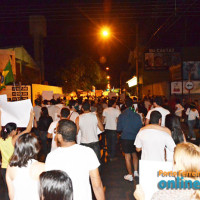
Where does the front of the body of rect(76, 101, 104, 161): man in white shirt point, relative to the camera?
away from the camera

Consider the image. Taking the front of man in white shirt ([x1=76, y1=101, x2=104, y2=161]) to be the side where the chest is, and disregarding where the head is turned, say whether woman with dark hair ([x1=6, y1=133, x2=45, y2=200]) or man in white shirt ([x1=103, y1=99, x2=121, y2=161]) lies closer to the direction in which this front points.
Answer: the man in white shirt

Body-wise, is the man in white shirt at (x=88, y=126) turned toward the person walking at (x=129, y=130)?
no

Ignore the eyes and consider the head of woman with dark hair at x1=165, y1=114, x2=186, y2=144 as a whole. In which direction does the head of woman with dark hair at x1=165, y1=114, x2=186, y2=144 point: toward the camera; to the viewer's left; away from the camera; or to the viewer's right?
away from the camera

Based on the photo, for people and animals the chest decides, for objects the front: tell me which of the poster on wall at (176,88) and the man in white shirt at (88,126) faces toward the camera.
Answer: the poster on wall

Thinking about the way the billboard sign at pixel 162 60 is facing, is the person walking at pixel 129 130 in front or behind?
in front

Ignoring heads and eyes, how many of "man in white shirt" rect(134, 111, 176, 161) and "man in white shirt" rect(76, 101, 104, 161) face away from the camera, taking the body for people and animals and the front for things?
2

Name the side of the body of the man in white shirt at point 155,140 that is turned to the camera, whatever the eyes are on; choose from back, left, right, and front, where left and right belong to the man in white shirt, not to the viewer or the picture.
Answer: back

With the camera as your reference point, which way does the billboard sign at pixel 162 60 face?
facing the viewer
